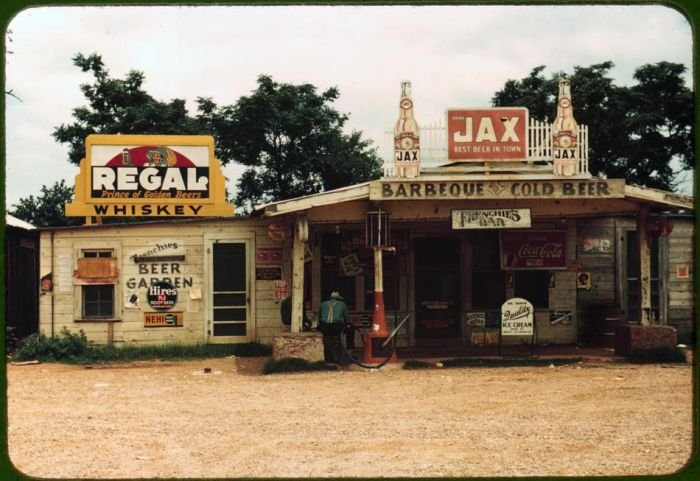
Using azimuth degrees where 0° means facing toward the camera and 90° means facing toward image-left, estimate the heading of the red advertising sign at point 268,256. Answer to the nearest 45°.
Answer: approximately 0°

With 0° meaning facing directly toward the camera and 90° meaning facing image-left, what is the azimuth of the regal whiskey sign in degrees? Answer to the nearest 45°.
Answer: approximately 0°

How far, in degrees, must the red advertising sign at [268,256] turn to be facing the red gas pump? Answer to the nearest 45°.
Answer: approximately 45° to its left

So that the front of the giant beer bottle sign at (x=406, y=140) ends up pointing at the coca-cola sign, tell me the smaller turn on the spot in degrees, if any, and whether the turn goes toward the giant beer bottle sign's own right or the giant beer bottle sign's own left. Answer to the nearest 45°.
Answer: approximately 135° to the giant beer bottle sign's own left

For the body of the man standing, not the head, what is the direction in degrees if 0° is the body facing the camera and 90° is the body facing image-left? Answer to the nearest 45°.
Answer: approximately 180°

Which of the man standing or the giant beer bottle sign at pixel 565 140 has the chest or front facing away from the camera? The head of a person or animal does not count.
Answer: the man standing

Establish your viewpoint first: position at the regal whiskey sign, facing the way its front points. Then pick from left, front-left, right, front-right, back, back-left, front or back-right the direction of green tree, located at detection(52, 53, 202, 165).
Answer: back

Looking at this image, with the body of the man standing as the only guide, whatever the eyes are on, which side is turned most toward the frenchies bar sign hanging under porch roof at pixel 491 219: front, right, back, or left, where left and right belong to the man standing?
right

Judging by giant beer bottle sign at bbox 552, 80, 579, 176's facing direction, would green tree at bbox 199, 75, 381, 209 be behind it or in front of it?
behind

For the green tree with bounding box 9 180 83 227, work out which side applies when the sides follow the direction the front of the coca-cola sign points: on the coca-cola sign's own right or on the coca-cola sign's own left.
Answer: on the coca-cola sign's own right
